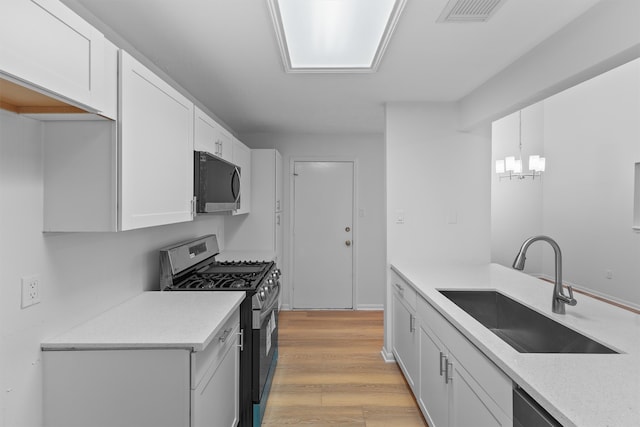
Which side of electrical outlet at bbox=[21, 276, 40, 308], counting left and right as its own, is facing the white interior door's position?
left

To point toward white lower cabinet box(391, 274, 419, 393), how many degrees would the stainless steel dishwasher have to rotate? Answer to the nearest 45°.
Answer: approximately 90° to its right

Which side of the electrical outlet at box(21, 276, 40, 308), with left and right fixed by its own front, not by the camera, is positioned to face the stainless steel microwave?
left

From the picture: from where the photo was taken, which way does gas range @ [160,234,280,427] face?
to the viewer's right

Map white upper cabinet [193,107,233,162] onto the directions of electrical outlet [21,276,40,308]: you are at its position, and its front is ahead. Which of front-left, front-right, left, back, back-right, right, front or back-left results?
left

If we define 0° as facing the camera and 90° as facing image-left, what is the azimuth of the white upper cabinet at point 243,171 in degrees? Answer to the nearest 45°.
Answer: approximately 270°

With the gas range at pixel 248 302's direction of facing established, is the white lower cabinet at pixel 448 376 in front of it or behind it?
in front

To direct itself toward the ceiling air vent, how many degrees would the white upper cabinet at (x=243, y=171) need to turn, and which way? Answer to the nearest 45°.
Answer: approximately 45° to its right

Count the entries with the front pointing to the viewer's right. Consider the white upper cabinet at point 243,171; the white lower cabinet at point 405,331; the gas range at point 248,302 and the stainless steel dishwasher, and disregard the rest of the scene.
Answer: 2

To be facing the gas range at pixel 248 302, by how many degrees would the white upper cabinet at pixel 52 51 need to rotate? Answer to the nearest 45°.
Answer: approximately 90° to its left

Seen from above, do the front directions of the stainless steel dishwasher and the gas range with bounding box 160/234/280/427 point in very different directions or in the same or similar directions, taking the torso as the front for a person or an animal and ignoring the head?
very different directions

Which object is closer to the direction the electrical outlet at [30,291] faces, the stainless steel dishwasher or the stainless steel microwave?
the stainless steel dishwasher

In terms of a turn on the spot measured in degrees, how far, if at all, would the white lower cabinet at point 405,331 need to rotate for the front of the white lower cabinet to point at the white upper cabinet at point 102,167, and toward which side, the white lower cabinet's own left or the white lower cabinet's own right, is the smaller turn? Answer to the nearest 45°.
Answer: approximately 45° to the white lower cabinet's own left
